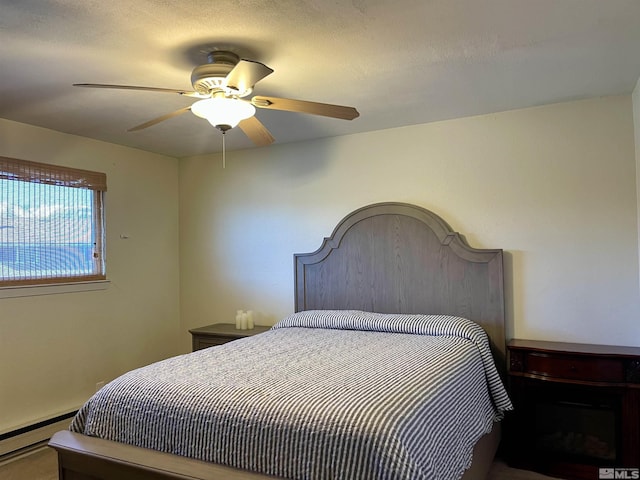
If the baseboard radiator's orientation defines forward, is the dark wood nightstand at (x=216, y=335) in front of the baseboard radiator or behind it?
in front

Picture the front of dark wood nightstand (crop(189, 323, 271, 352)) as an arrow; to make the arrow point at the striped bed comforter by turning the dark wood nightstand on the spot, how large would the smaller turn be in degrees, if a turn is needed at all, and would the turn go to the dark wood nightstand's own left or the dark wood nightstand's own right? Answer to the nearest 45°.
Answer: approximately 45° to the dark wood nightstand's own left

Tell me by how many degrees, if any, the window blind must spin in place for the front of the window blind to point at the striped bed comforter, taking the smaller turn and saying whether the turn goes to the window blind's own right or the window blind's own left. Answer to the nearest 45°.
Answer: approximately 45° to the window blind's own right

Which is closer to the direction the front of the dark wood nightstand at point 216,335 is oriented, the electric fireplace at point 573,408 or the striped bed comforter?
the striped bed comforter

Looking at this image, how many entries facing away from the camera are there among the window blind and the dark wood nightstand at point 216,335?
0

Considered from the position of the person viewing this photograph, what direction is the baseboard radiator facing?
facing the viewer and to the right of the viewer

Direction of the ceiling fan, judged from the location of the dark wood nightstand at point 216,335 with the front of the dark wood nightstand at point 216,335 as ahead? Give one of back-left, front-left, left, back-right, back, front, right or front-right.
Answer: front-left

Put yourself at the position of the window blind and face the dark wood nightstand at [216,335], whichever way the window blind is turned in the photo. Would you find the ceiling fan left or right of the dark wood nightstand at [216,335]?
right

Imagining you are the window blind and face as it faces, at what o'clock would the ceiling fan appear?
The ceiling fan is roughly at 1 o'clock from the window blind.

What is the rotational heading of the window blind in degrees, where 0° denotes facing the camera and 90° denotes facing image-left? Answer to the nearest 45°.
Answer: approximately 315°

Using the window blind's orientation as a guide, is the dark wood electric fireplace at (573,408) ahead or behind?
ahead

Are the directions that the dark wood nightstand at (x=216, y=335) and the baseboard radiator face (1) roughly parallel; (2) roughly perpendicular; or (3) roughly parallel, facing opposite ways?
roughly perpendicular

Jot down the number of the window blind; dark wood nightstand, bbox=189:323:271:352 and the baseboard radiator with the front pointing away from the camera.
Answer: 0

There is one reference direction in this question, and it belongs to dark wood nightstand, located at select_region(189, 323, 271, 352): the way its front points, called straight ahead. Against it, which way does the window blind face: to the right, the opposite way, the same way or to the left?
to the left

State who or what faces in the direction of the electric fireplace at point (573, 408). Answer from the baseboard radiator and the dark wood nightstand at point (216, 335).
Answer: the baseboard radiator
